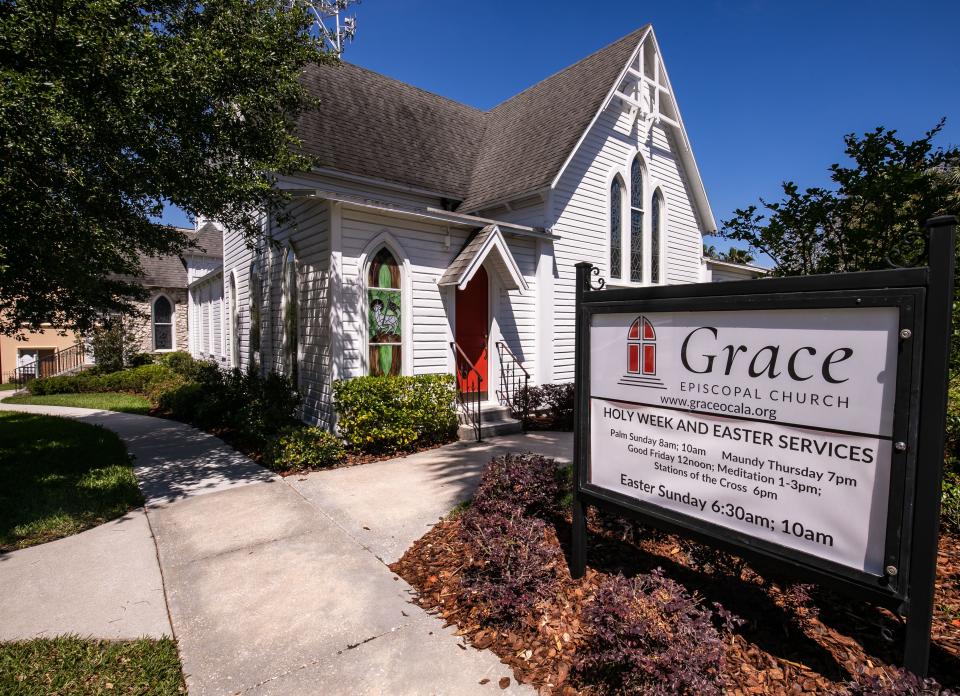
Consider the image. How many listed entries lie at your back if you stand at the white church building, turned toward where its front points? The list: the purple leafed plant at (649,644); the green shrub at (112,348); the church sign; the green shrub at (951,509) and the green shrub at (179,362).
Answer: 2

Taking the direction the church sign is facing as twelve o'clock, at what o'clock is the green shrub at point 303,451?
The green shrub is roughly at 2 o'clock from the church sign.

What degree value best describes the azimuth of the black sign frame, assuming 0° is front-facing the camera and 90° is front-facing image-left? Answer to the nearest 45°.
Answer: approximately 45°

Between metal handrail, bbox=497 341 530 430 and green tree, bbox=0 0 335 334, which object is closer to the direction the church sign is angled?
the green tree

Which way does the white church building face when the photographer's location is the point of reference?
facing the viewer and to the right of the viewer

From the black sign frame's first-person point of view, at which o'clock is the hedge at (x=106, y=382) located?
The hedge is roughly at 2 o'clock from the black sign frame.

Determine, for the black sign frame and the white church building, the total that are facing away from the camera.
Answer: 0

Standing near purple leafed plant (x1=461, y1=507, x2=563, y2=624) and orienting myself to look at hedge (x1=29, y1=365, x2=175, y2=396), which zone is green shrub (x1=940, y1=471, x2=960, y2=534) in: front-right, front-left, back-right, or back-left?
back-right

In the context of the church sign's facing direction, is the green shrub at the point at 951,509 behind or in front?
behind

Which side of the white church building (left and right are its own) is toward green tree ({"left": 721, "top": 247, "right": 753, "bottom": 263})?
left

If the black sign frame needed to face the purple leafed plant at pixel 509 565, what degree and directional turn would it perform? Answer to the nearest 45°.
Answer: approximately 45° to its right

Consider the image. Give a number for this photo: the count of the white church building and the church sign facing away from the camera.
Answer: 0

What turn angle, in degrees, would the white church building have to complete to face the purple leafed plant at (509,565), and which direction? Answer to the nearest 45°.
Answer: approximately 45° to its right
